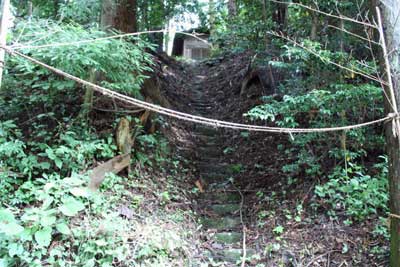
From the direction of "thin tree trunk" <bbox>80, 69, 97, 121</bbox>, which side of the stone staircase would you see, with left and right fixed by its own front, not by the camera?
right

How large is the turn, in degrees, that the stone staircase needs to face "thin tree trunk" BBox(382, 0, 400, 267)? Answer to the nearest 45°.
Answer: approximately 45° to its left

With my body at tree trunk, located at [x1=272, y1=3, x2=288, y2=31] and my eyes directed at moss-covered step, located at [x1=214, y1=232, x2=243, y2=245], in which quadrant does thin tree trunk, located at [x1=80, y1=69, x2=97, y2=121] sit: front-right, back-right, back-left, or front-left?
front-right

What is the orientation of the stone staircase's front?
toward the camera

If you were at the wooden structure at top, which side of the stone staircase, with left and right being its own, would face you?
back
